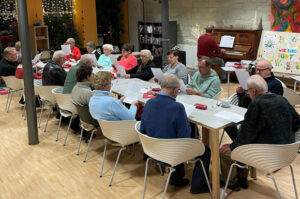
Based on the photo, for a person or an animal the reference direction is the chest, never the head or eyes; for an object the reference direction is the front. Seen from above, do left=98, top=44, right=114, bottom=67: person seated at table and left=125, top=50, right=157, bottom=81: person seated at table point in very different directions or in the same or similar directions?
same or similar directions

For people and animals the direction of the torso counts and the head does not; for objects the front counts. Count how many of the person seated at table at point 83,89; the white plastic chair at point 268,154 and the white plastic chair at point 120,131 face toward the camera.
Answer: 0

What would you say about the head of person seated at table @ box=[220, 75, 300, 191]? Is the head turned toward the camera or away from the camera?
away from the camera

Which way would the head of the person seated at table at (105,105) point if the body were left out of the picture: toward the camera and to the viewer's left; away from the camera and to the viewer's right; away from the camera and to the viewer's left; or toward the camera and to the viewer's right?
away from the camera and to the viewer's right

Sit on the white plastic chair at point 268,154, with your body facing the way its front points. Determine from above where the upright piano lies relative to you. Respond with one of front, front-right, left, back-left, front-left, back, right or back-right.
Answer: front-right

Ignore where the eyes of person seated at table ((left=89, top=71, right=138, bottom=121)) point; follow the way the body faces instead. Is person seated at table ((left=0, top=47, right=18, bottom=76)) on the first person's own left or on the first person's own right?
on the first person's own left

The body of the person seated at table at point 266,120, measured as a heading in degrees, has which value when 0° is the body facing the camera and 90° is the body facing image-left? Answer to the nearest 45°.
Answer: approximately 135°

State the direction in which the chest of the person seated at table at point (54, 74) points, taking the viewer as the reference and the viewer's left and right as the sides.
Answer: facing away from the viewer and to the right of the viewer

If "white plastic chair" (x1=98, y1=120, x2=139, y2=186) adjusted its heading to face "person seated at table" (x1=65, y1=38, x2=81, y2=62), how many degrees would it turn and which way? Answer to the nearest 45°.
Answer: approximately 45° to its left

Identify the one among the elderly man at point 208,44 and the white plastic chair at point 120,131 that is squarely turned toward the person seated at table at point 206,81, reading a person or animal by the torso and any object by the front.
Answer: the white plastic chair

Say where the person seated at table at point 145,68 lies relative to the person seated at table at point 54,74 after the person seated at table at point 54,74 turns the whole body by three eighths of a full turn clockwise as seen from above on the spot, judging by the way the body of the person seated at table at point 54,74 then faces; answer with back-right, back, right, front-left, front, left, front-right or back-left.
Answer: left

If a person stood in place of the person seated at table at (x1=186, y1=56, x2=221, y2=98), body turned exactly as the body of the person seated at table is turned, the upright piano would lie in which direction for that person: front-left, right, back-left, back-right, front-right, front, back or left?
back-right

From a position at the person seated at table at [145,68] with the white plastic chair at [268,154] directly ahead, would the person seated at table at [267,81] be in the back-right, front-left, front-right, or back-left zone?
front-left
